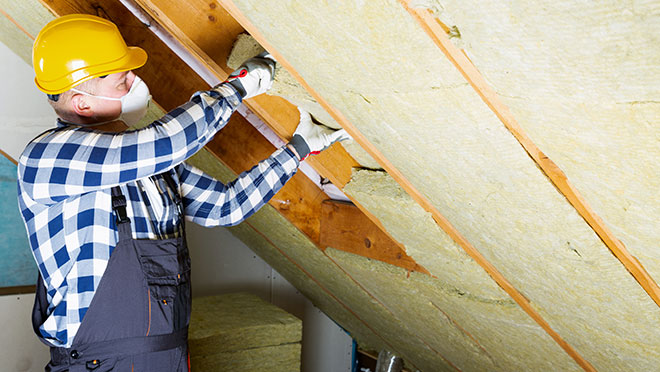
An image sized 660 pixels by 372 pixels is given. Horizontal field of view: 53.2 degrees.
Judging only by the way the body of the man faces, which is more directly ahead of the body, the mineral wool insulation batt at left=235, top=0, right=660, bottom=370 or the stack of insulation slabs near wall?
the mineral wool insulation batt

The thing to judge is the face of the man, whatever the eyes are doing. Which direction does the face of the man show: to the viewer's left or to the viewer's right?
to the viewer's right

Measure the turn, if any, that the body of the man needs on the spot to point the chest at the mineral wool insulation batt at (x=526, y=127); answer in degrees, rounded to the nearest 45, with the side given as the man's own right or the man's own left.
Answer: approximately 45° to the man's own right

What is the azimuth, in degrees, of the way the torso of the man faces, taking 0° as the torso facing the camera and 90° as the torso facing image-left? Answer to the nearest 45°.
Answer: approximately 270°

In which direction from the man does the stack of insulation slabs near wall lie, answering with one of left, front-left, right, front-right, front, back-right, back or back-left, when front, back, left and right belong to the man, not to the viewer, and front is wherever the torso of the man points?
left
